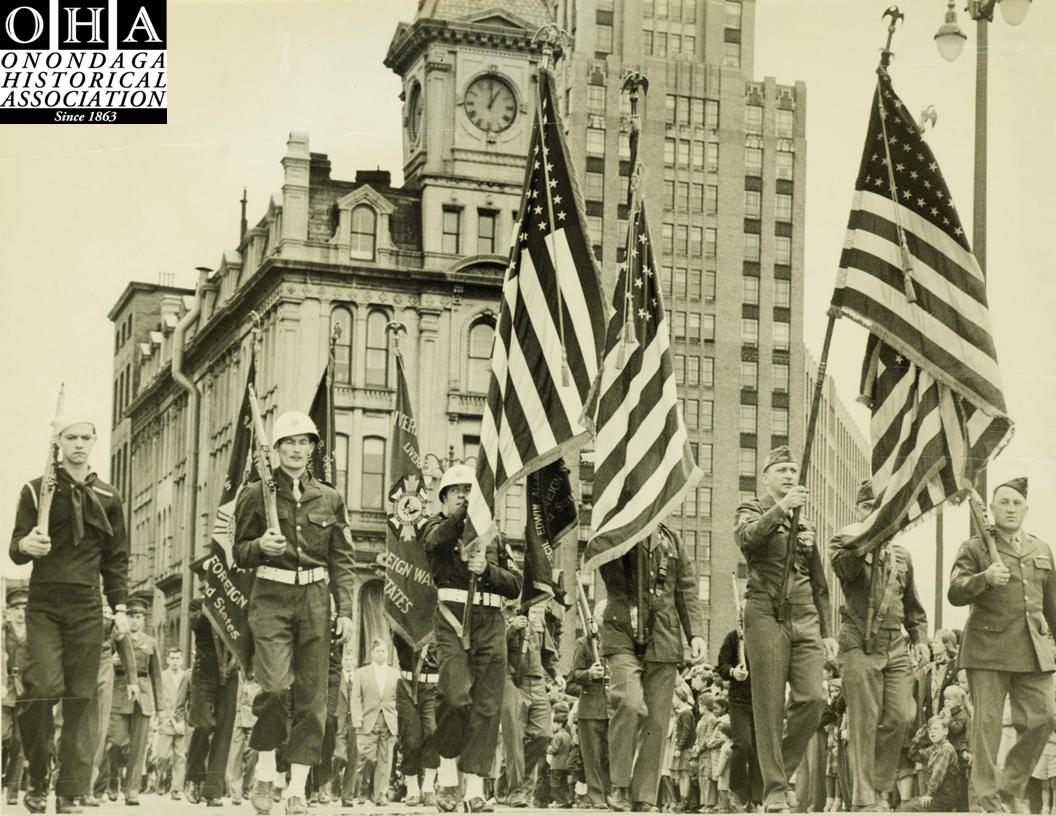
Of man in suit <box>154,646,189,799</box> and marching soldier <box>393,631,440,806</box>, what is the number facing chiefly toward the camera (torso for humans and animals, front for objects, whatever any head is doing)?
2

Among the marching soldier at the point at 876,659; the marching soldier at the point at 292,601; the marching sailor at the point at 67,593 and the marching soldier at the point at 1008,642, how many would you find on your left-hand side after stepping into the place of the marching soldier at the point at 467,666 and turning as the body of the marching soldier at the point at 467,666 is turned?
2

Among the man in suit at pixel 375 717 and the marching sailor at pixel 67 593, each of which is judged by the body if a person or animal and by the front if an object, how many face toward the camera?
2

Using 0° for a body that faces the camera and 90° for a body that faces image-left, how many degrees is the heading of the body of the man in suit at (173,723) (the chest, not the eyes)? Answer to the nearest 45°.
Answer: approximately 0°

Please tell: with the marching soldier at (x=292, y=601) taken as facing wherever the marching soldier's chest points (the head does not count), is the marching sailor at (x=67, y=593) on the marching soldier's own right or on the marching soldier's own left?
on the marching soldier's own right
